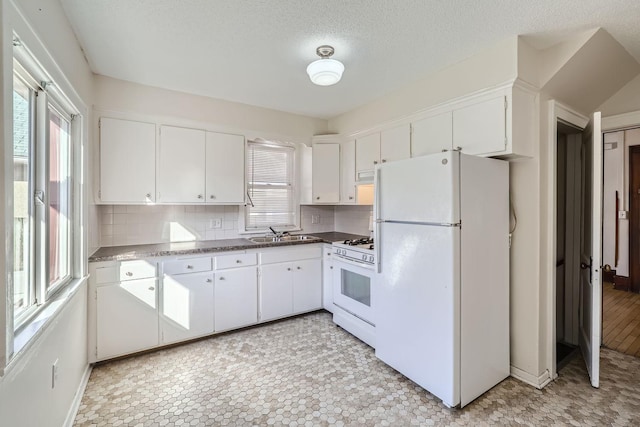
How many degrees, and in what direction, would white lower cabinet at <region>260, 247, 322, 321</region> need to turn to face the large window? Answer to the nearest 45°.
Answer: approximately 90° to its right

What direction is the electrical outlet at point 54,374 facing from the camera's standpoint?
to the viewer's right

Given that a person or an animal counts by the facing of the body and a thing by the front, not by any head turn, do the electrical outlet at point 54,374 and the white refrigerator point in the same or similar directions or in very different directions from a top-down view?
very different directions

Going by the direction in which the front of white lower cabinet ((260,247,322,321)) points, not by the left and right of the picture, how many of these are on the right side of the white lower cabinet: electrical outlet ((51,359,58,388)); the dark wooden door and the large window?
2

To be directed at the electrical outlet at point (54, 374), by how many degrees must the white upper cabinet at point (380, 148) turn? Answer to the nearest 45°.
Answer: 0° — it already faces it

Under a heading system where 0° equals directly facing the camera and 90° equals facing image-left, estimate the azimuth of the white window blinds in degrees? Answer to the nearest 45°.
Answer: approximately 315°

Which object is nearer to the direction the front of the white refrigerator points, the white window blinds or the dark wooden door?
the white window blinds

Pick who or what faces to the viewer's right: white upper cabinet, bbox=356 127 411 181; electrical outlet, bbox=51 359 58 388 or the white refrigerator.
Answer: the electrical outlet

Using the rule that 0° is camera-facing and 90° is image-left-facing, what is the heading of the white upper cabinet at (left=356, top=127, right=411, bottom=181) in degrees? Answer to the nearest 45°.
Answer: approximately 45°

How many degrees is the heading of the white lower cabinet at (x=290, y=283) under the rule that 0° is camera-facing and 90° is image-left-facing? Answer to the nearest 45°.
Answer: approximately 315°
